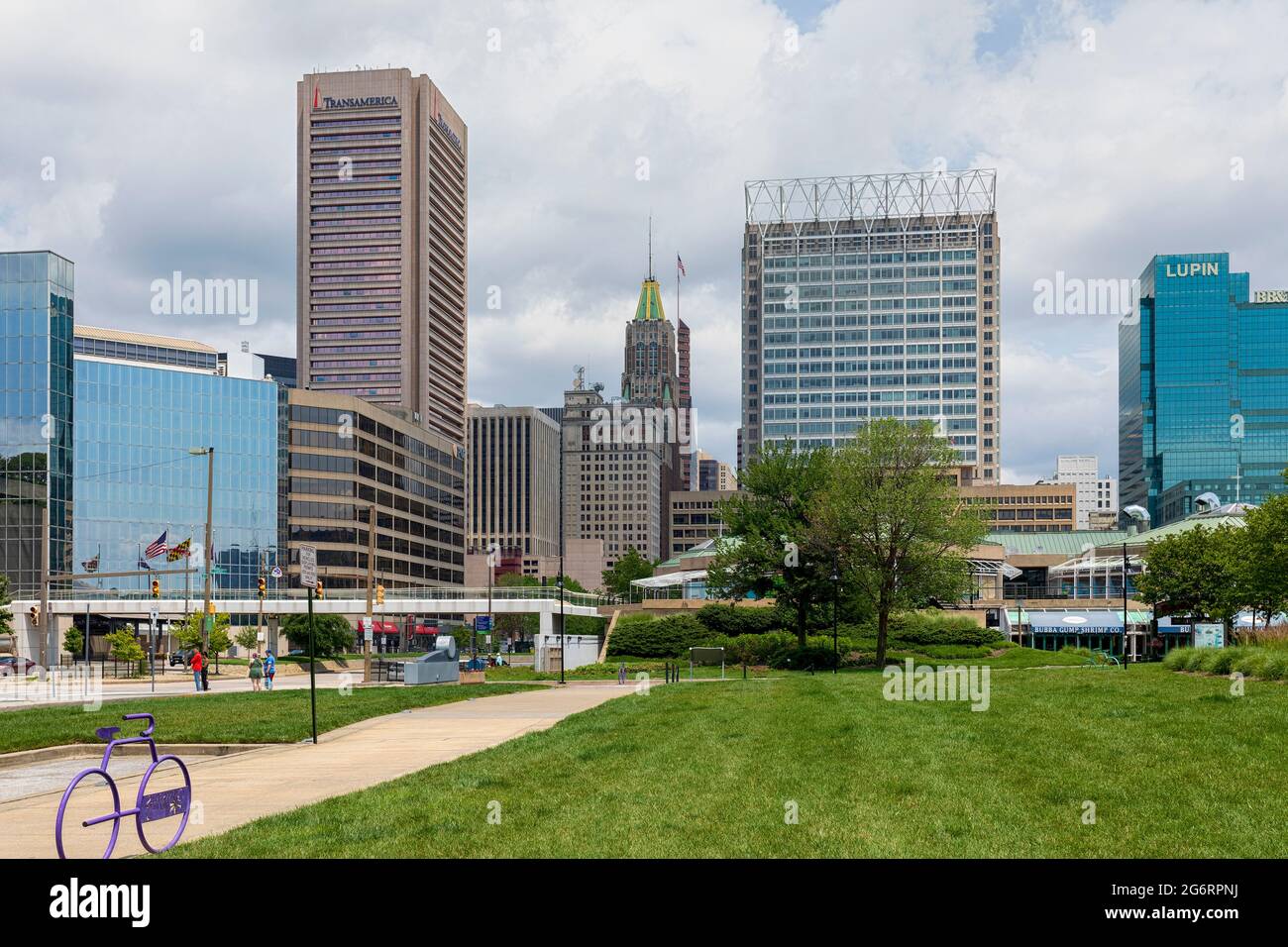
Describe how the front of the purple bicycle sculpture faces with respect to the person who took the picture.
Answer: facing away from the viewer and to the right of the viewer

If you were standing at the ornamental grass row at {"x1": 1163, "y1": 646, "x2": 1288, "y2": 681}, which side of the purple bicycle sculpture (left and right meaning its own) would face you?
front

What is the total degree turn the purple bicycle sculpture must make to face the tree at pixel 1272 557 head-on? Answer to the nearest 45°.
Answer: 0° — it already faces it
